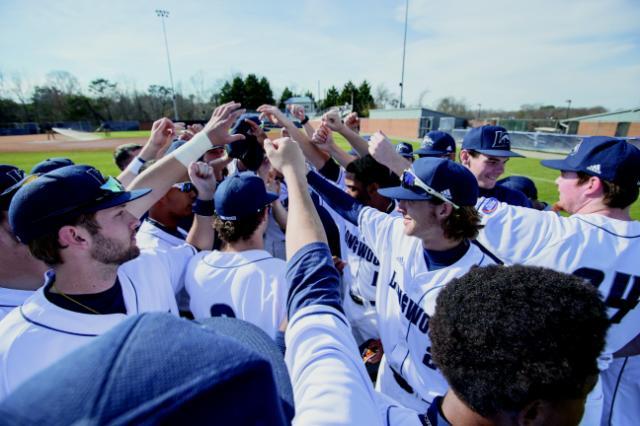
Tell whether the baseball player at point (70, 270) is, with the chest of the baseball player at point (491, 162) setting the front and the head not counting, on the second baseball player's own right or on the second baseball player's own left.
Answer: on the second baseball player's own right

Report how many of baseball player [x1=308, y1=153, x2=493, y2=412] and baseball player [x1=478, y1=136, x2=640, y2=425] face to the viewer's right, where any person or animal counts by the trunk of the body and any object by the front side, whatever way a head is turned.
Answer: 0

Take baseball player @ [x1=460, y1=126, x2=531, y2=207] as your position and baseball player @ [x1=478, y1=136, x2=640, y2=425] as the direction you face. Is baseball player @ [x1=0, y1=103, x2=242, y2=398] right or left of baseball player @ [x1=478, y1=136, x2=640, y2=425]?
right

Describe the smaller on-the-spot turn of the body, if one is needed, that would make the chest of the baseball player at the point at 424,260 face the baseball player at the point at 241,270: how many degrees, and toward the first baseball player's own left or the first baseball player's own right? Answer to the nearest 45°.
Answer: approximately 45° to the first baseball player's own right

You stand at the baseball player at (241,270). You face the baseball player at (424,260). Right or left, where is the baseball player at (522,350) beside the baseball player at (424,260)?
right

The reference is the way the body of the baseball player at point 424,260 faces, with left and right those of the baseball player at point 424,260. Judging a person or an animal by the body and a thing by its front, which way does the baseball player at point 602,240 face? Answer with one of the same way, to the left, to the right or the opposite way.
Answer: to the right

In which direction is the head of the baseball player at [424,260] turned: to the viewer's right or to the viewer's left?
to the viewer's left

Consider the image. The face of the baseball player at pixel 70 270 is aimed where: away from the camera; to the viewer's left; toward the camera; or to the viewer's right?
to the viewer's right

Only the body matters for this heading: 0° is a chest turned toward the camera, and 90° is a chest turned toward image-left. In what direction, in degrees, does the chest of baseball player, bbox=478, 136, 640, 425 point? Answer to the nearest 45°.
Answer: approximately 135°

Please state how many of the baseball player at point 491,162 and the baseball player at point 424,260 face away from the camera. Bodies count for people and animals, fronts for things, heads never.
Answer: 0

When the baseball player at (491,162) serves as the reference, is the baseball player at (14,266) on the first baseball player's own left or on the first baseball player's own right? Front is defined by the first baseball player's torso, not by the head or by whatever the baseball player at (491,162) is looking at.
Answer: on the first baseball player's own right

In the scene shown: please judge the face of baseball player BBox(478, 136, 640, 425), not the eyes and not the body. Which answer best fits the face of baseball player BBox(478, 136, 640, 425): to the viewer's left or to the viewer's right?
to the viewer's left
